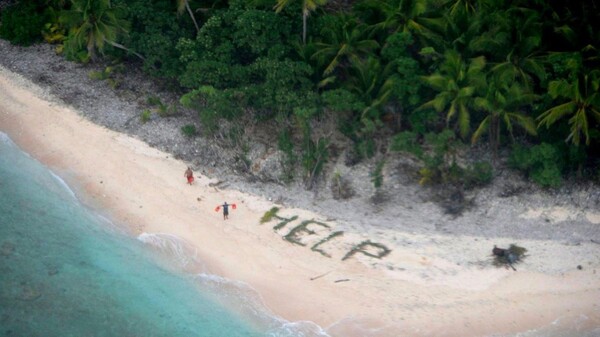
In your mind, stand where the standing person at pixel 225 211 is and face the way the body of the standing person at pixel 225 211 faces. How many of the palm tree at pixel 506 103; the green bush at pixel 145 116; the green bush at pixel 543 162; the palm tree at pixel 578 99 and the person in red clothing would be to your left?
3

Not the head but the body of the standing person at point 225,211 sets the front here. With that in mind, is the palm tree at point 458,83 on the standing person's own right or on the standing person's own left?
on the standing person's own left

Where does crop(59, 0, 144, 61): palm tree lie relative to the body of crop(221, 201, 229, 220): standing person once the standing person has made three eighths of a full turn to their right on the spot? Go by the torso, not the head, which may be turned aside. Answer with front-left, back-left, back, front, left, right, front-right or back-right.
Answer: front

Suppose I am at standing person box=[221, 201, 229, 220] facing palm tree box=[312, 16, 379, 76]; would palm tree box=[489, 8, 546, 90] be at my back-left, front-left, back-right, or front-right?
front-right

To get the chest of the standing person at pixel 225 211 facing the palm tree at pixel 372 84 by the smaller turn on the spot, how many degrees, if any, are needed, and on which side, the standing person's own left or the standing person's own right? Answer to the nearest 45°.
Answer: approximately 135° to the standing person's own left

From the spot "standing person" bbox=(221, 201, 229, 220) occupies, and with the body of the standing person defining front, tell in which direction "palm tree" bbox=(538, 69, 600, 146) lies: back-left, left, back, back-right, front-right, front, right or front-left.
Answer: left

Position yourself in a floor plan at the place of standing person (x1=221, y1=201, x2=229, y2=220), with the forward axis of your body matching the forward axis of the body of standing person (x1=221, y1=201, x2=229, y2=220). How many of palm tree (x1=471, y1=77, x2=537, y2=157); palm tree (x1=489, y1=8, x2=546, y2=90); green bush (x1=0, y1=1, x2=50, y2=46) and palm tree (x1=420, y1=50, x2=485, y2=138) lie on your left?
3

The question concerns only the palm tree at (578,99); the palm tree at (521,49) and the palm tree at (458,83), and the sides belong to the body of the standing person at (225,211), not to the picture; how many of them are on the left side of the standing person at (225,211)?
3

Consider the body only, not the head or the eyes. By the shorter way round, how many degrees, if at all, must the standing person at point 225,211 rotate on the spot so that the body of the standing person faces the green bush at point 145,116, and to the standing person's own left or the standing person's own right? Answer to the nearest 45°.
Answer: approximately 135° to the standing person's own right

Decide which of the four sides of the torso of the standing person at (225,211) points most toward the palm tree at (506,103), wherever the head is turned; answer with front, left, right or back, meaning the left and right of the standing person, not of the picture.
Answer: left

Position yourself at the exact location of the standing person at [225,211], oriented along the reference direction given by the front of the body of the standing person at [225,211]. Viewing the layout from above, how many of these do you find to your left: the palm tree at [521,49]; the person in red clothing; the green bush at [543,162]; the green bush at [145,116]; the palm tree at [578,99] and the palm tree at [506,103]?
4

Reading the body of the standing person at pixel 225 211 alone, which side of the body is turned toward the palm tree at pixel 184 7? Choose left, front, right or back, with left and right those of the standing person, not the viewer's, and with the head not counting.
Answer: back

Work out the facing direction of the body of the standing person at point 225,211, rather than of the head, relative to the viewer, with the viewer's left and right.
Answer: facing the viewer

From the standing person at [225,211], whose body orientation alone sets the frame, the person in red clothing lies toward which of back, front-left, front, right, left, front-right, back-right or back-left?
back-right

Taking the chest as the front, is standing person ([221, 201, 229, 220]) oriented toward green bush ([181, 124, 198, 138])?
no

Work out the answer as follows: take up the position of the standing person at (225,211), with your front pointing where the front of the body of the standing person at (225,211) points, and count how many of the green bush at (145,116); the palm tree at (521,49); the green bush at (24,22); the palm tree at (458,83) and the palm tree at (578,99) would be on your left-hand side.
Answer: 3
